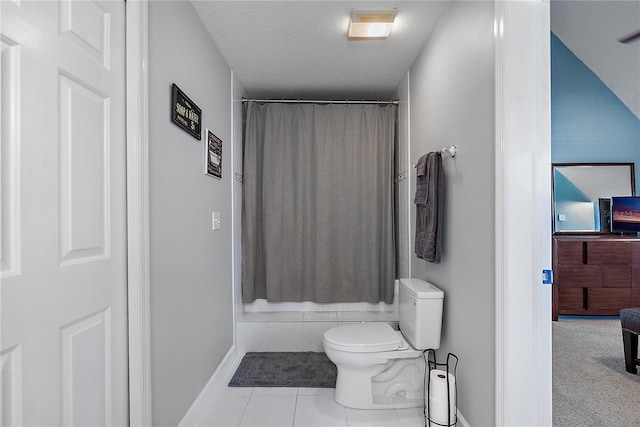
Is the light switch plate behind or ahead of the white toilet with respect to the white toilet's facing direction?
ahead

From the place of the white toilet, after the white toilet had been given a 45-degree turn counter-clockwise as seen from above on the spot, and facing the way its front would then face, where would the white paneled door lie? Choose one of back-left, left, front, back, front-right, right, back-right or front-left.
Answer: front

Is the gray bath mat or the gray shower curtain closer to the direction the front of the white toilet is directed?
the gray bath mat

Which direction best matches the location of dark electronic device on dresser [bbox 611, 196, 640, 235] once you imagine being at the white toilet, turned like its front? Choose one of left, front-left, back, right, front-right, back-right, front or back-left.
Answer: back-right

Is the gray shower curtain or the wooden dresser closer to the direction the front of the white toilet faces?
the gray shower curtain

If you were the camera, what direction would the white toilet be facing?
facing to the left of the viewer
